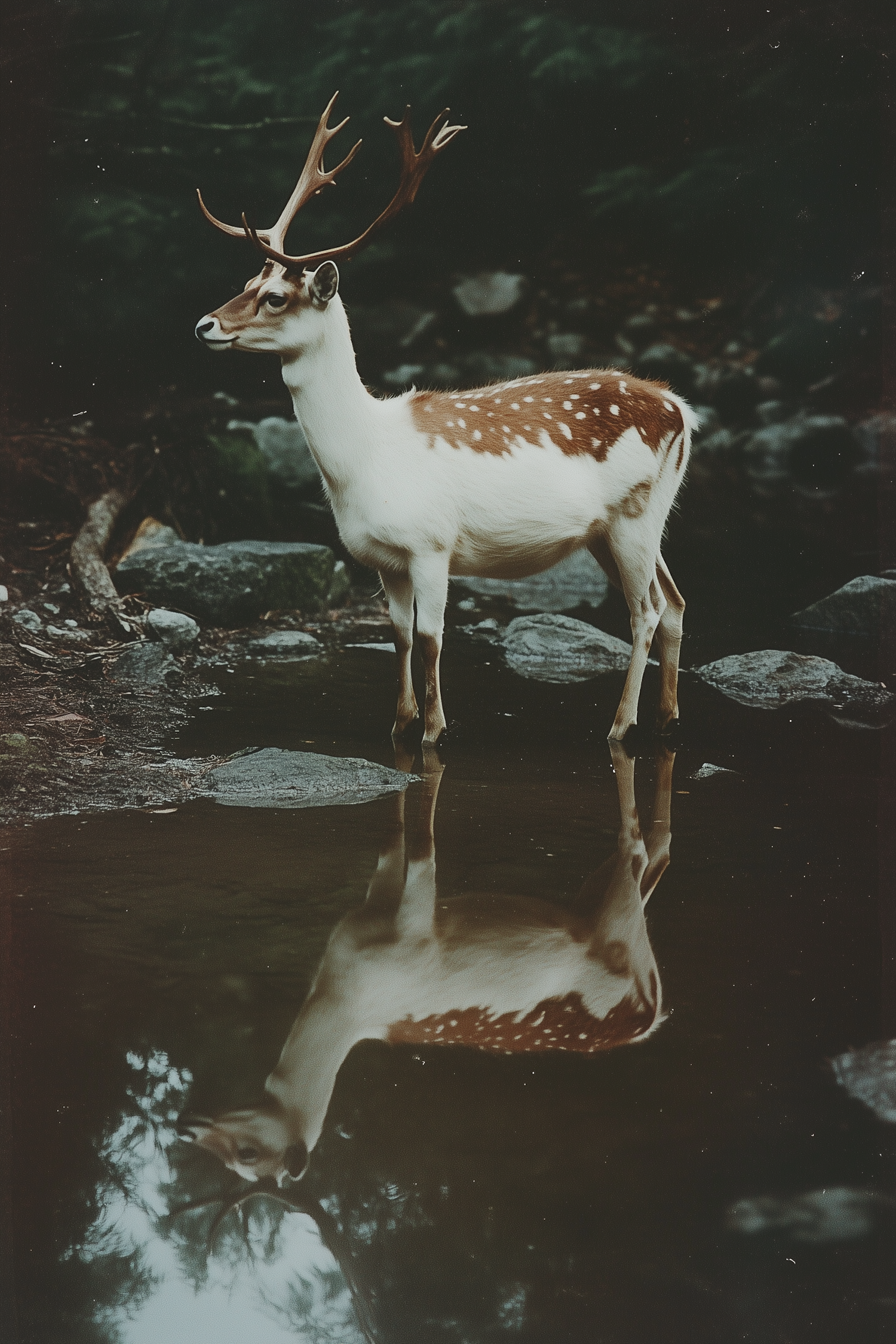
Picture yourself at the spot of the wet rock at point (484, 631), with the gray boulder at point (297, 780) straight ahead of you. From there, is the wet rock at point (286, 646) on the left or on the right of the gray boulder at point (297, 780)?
right

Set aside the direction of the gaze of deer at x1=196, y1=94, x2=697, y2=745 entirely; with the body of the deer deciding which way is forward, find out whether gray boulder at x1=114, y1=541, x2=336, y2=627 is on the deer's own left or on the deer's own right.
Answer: on the deer's own right

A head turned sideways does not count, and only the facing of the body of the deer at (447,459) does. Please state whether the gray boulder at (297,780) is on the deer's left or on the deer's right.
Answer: on the deer's left

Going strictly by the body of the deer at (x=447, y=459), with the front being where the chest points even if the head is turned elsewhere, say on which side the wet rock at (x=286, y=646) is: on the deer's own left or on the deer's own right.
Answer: on the deer's own right

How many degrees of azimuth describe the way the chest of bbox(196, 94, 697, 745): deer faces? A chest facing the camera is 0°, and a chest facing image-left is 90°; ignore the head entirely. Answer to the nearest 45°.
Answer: approximately 90°

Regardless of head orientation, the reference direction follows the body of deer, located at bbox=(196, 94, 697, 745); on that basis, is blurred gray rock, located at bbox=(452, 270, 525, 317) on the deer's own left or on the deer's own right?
on the deer's own right

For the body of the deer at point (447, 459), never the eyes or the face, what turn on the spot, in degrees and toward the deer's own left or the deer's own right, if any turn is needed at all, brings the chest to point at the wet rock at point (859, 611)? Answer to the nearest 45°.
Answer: approximately 135° to the deer's own right

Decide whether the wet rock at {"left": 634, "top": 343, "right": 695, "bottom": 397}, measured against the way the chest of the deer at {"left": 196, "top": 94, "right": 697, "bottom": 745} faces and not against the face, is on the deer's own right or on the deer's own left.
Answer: on the deer's own right

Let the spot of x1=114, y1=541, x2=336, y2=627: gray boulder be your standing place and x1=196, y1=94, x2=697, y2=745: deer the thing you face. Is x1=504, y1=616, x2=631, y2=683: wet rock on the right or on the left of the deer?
left
